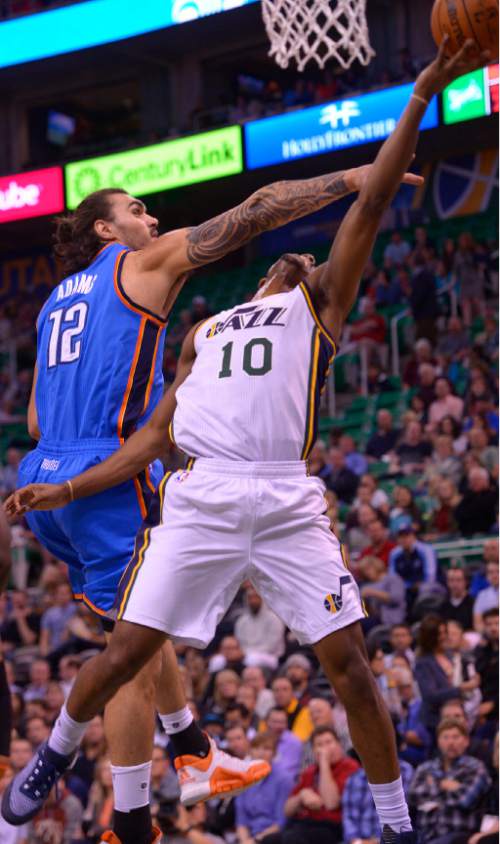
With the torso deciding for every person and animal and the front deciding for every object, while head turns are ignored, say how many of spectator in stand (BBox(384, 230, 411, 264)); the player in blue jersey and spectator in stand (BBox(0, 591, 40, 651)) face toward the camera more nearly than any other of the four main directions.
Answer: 2

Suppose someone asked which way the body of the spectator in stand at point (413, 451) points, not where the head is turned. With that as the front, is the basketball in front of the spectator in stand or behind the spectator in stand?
in front

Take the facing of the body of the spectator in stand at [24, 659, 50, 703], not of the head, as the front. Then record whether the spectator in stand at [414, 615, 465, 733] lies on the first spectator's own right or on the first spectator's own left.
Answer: on the first spectator's own left

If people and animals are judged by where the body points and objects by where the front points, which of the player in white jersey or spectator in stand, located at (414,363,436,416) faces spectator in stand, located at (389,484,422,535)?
spectator in stand, located at (414,363,436,416)

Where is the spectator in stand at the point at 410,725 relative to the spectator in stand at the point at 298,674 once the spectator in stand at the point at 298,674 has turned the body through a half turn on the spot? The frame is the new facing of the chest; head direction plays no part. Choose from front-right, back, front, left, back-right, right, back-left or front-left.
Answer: right

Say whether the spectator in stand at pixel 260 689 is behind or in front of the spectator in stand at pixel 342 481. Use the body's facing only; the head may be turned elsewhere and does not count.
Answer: in front
